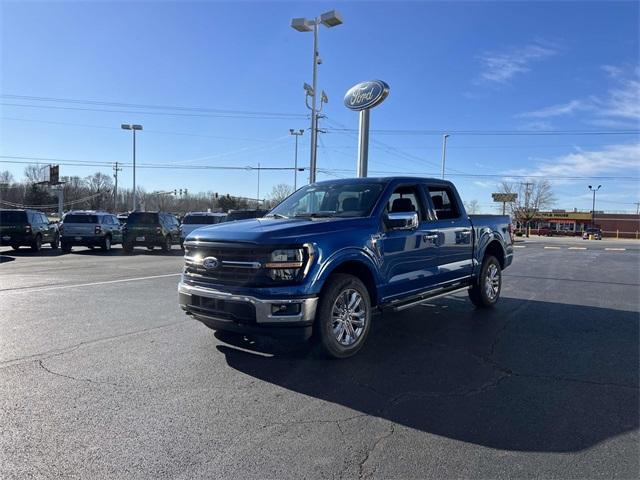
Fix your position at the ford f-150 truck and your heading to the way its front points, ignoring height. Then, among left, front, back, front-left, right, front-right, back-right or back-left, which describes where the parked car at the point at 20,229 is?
right

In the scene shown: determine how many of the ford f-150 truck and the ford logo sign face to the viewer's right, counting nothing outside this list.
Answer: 0

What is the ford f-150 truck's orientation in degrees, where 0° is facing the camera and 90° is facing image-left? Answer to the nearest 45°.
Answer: approximately 45°

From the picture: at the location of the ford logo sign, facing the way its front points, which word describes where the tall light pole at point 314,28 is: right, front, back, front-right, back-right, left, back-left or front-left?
right

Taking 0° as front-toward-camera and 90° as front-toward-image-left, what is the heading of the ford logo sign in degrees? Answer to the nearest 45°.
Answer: approximately 45°

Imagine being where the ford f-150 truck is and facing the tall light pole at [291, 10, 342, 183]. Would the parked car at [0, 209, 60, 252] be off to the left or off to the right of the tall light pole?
left

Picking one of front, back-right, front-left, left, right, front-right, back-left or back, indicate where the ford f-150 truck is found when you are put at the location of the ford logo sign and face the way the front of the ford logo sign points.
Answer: front-left

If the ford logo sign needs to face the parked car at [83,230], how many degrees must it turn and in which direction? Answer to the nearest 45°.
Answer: approximately 45° to its right
